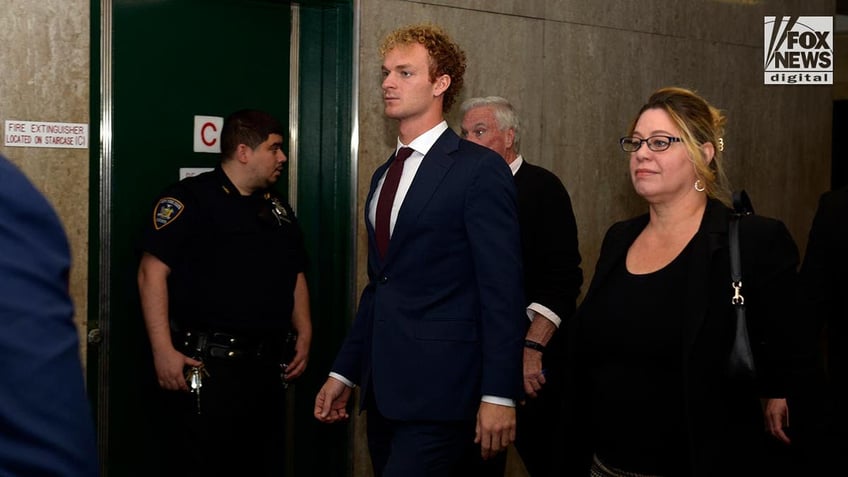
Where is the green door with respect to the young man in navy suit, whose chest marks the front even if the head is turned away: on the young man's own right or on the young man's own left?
on the young man's own right

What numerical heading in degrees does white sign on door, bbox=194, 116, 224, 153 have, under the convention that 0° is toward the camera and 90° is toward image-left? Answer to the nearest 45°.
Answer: approximately 0°

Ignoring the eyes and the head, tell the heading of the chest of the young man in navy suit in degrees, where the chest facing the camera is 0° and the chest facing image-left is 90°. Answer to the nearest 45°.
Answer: approximately 45°

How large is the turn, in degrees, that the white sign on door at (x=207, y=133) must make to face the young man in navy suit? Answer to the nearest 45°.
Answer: approximately 45° to its left

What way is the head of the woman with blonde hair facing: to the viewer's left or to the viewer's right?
to the viewer's left

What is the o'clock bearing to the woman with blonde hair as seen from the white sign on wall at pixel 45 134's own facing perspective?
The woman with blonde hair is roughly at 11 o'clock from the white sign on wall.

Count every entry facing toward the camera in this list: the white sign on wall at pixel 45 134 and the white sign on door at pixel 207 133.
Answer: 2

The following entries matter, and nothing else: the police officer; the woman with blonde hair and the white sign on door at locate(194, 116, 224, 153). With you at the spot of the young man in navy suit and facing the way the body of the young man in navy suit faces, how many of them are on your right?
2

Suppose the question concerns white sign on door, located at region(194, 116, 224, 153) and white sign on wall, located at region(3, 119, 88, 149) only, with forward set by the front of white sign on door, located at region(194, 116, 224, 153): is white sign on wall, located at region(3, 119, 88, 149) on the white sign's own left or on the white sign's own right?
on the white sign's own right

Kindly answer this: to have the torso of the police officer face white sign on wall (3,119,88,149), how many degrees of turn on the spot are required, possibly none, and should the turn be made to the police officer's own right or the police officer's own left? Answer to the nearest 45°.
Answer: approximately 135° to the police officer's own right
